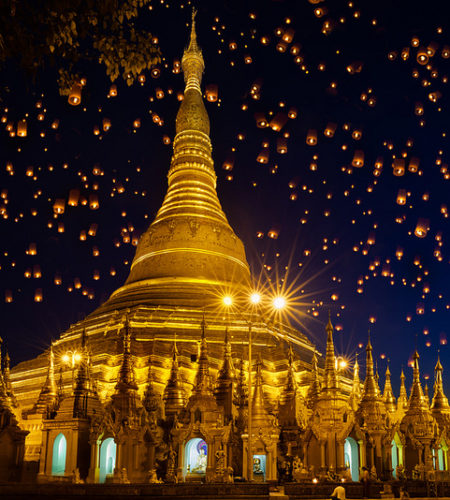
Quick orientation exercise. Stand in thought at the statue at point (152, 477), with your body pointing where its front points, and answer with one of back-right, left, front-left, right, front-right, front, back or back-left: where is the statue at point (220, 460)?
front-left

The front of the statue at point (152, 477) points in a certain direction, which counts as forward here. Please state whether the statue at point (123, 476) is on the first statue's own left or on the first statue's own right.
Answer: on the first statue's own right

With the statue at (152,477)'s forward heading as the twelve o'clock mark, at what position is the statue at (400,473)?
the statue at (400,473) is roughly at 10 o'clock from the statue at (152,477).

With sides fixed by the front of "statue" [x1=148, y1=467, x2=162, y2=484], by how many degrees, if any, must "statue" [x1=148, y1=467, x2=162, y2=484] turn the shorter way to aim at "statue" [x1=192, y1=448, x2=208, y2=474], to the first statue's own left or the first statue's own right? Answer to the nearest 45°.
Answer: approximately 90° to the first statue's own left

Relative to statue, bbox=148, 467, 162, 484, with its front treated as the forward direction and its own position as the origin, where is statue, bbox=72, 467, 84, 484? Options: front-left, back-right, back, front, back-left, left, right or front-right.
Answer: back-right

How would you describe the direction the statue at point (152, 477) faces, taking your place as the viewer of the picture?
facing the viewer and to the right of the viewer
